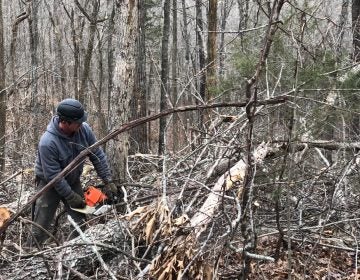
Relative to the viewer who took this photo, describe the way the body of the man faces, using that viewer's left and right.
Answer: facing the viewer and to the right of the viewer

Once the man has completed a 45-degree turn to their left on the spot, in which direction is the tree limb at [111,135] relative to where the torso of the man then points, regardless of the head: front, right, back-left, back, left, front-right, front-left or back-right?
right

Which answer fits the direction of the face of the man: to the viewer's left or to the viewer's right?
to the viewer's right
